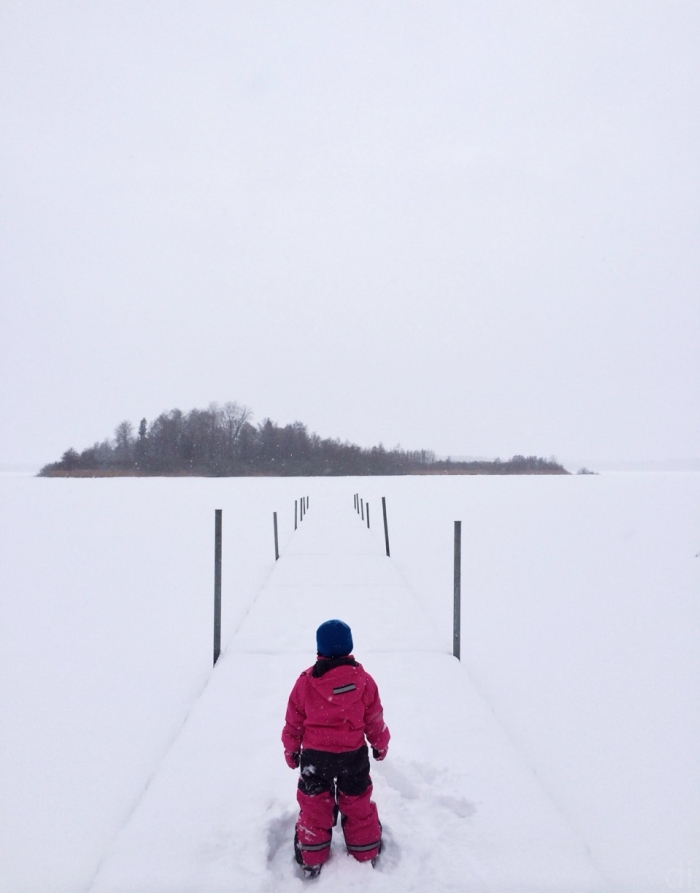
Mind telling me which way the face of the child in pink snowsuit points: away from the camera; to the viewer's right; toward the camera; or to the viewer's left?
away from the camera

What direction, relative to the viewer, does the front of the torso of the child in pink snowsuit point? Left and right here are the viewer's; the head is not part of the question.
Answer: facing away from the viewer
